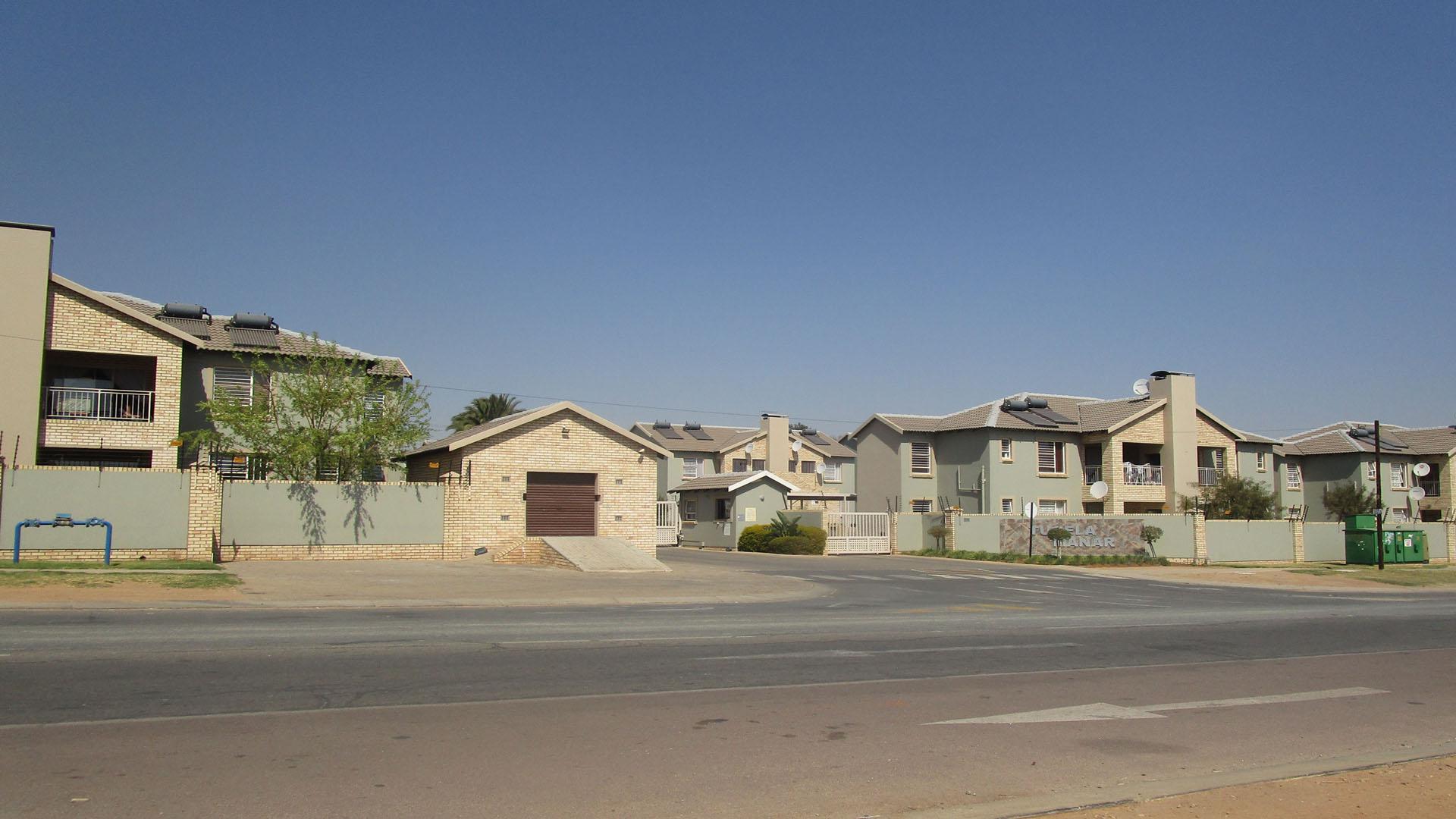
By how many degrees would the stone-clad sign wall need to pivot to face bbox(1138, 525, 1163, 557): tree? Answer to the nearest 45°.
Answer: approximately 90° to its left

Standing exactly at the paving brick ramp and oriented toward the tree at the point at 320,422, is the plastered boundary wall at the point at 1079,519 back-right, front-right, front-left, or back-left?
back-right

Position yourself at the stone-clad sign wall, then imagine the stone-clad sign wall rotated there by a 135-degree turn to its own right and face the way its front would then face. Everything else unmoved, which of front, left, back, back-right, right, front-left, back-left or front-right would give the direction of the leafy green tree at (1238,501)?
right

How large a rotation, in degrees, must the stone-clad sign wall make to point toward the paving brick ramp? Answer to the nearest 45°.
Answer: approximately 45° to its right

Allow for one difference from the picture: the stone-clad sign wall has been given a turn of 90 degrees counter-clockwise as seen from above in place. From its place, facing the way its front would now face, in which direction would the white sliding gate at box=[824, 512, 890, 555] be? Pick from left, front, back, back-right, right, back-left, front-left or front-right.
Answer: back

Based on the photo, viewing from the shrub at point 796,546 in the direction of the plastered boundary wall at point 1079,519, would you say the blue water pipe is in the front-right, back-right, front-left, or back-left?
back-right

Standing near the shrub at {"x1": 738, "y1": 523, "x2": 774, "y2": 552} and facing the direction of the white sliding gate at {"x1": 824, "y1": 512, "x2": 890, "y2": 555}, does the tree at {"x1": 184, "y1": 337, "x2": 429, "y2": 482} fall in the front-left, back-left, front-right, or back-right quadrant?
back-right

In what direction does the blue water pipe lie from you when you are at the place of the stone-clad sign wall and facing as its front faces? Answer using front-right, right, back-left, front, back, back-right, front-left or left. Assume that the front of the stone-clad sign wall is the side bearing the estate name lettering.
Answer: front-right

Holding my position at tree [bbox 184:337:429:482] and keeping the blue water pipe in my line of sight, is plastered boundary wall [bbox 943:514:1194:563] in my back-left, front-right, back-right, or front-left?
back-left

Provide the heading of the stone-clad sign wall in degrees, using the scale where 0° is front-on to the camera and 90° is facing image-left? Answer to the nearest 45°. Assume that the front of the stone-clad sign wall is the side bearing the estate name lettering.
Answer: approximately 0°

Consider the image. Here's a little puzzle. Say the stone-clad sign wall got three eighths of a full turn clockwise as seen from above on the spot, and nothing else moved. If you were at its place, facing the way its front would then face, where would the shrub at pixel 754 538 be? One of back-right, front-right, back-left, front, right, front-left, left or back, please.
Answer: front-left

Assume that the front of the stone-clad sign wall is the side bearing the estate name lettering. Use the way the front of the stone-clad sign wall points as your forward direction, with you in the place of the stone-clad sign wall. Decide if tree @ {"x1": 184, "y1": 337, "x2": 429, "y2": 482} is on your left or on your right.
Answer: on your right

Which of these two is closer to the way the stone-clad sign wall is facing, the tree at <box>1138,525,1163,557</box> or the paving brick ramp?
the paving brick ramp
